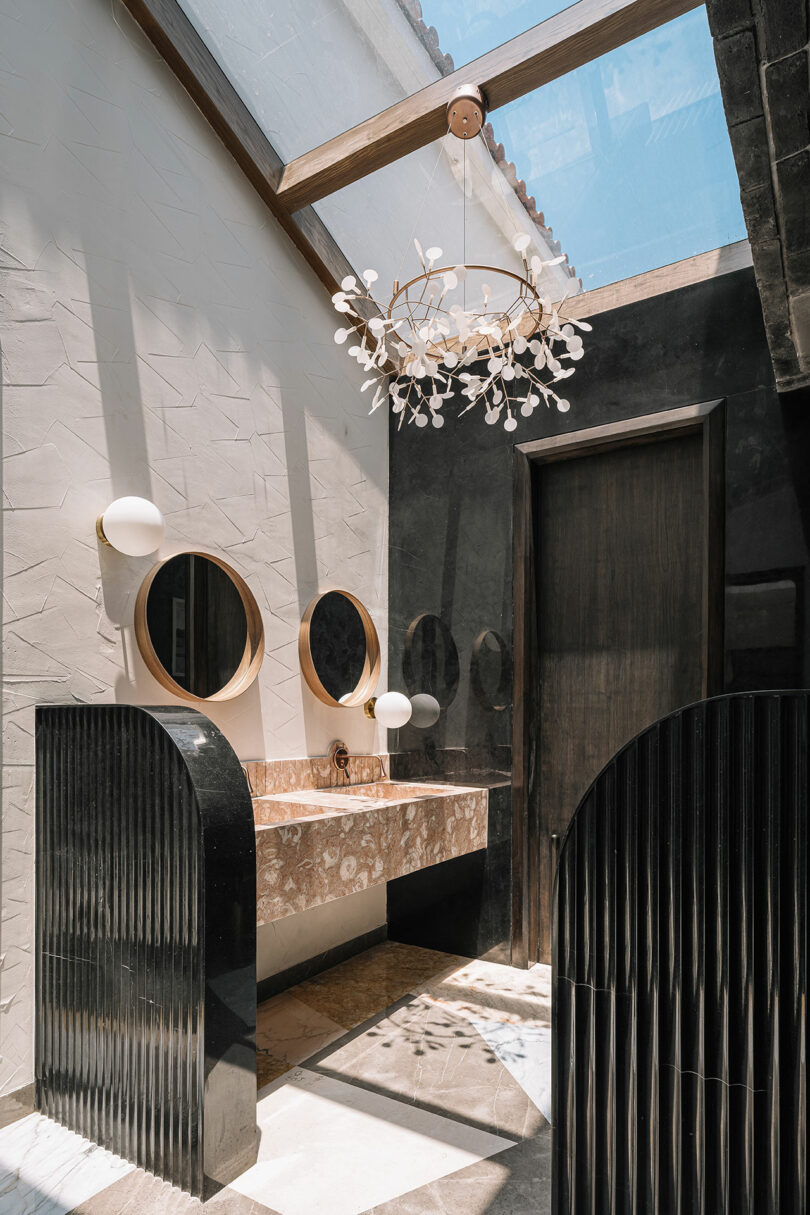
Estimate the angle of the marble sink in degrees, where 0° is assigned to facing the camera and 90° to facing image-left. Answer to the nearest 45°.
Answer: approximately 315°

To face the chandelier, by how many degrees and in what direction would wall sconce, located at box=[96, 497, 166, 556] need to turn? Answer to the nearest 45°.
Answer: approximately 45° to its left
